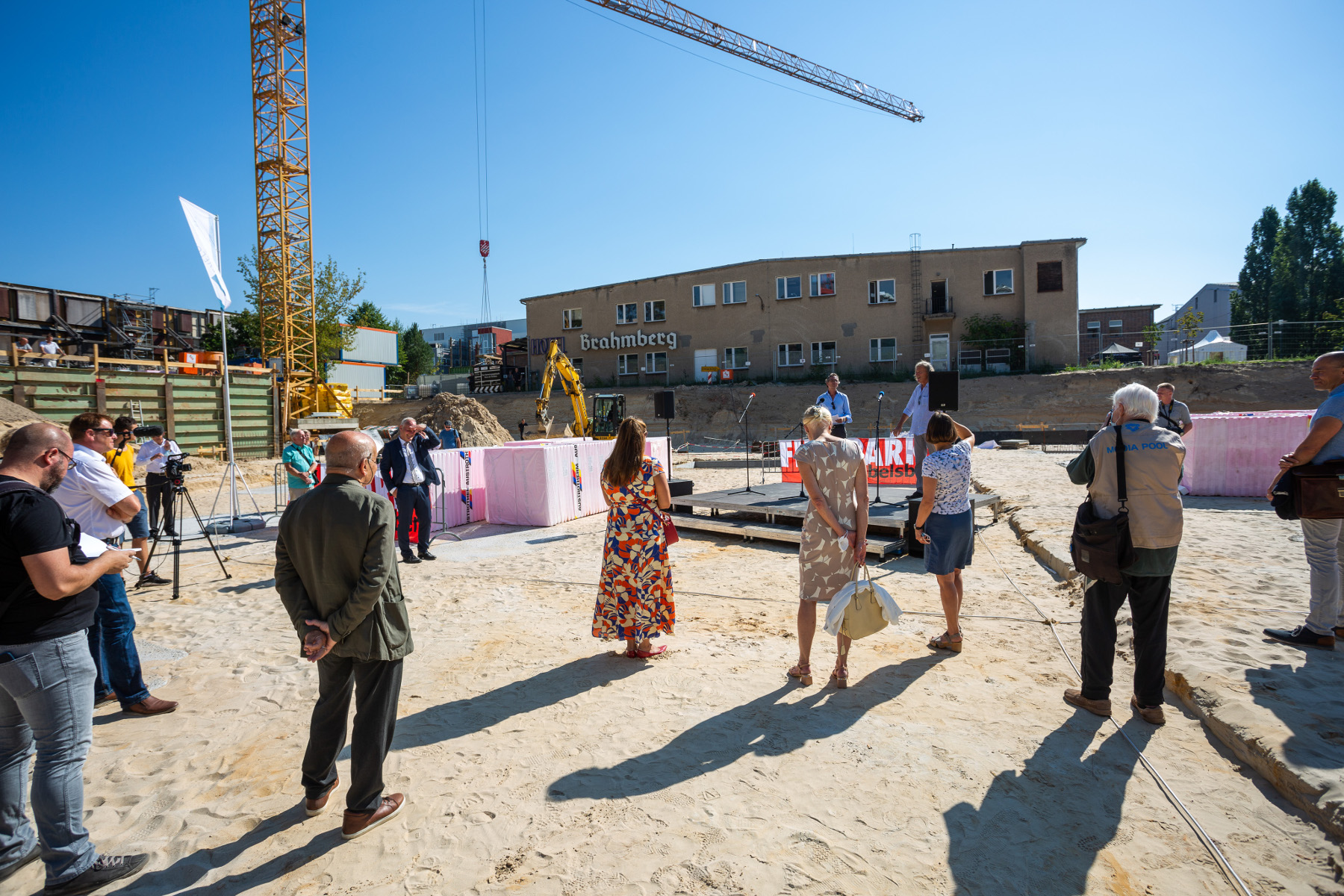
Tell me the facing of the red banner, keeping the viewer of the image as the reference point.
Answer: facing the viewer

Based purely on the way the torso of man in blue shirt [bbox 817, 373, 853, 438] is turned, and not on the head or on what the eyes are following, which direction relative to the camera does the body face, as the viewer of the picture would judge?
toward the camera

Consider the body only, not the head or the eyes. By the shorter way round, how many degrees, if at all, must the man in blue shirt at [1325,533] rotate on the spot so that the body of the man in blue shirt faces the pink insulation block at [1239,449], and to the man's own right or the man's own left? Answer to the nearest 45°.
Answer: approximately 90° to the man's own right

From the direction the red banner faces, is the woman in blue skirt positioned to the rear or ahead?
ahead

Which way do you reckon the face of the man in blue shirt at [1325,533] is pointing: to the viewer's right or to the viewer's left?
to the viewer's left

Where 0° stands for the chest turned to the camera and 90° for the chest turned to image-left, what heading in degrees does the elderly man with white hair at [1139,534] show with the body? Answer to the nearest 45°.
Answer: approximately 135°

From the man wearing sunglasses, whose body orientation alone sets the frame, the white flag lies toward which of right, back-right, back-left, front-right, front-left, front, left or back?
left

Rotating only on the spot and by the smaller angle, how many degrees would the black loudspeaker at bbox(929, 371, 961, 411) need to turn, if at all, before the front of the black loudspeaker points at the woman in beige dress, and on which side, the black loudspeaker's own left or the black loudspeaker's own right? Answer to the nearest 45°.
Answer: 0° — it already faces them

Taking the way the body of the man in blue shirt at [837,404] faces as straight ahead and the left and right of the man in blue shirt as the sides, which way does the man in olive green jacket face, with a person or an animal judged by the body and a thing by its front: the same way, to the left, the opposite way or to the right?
the opposite way

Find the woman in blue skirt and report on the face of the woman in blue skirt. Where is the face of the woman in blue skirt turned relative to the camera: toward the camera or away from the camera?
away from the camera

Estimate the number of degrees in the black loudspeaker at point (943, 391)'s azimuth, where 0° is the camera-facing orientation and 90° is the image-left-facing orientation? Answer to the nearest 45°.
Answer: approximately 0°

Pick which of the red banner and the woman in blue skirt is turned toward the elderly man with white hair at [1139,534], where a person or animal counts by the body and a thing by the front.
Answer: the red banner
